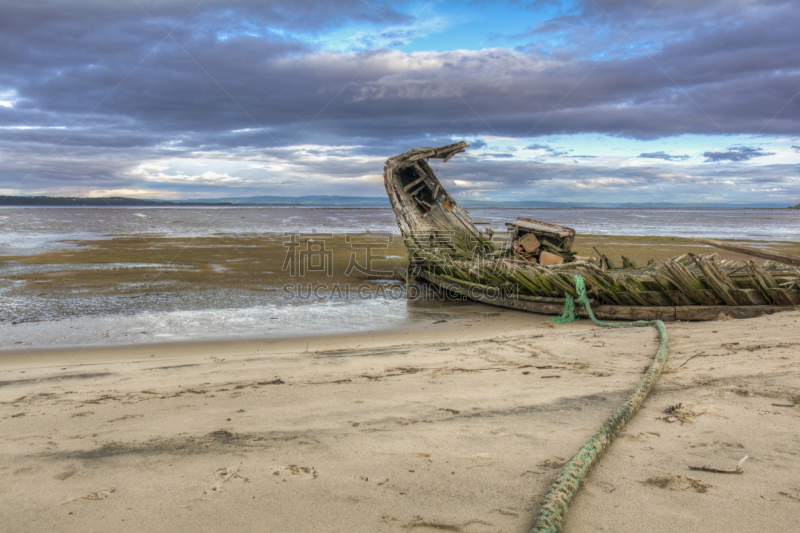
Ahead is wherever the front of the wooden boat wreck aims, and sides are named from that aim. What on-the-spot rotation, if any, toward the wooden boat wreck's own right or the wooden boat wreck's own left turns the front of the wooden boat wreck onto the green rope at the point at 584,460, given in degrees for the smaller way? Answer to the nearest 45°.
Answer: approximately 90° to the wooden boat wreck's own left

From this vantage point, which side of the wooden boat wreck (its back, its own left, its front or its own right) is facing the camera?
left
